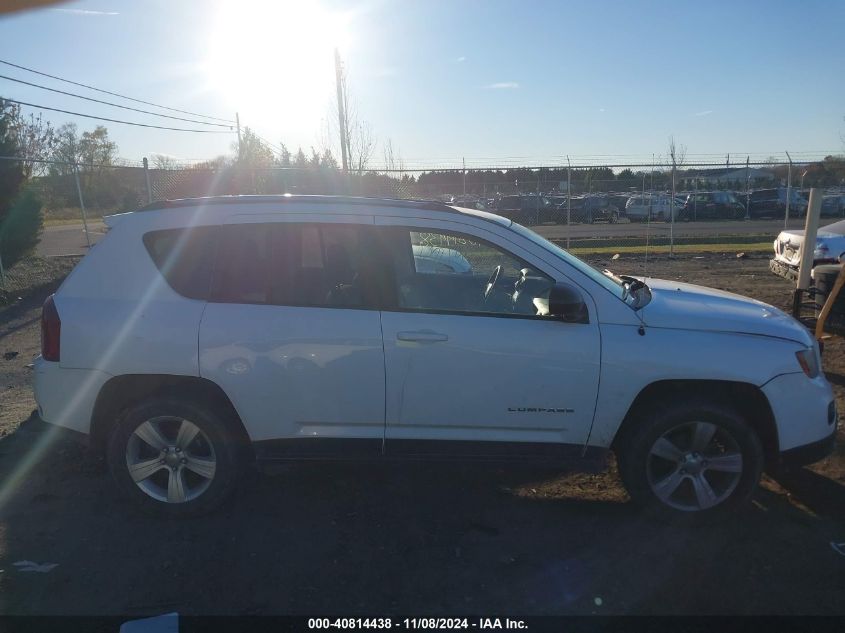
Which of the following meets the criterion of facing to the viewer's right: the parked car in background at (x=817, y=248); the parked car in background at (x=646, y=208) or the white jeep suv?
the white jeep suv

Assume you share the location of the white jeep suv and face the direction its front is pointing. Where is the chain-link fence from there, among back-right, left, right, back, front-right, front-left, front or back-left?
left

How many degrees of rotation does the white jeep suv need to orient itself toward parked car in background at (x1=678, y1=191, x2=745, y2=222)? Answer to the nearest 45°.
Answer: approximately 45° to its left

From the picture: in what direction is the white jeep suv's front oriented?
to the viewer's right

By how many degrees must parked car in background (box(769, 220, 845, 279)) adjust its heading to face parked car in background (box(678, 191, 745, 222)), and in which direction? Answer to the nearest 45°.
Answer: approximately 90° to its right

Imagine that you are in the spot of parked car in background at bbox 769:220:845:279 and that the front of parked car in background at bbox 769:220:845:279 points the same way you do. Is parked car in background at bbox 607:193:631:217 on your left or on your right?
on your right

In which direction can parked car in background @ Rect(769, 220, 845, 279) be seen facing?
to the viewer's left

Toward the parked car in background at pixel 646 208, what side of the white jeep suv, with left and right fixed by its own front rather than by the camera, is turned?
left

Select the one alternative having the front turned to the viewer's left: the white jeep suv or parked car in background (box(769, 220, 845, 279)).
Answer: the parked car in background
